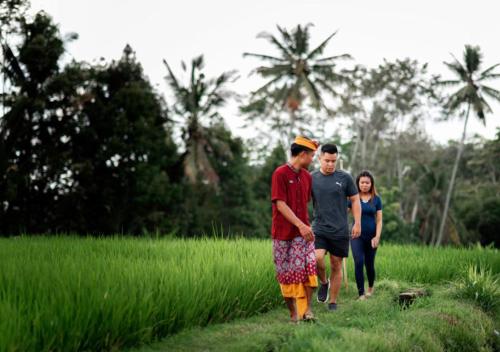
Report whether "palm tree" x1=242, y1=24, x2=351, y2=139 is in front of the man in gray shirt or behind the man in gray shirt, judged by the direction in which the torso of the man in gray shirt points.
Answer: behind

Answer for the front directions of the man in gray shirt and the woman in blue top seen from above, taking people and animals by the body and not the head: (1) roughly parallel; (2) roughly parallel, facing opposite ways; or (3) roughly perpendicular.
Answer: roughly parallel

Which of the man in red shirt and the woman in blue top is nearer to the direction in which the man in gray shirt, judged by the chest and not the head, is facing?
the man in red shirt

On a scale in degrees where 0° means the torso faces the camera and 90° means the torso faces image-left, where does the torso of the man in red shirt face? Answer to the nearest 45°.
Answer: approximately 315°

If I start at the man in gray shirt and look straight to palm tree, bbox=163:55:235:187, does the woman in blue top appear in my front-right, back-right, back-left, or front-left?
front-right

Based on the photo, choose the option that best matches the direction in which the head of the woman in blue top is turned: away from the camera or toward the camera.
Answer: toward the camera

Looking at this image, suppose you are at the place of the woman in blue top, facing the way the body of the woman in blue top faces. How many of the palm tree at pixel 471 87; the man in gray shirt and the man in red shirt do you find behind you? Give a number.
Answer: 1

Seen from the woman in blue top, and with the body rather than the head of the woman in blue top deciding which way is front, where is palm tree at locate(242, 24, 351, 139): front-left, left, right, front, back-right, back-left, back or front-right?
back

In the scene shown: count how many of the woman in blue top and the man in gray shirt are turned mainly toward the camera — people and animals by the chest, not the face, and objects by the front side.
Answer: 2

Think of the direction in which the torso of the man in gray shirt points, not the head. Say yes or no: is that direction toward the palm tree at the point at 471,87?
no

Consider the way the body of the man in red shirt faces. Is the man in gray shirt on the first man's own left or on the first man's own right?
on the first man's own left

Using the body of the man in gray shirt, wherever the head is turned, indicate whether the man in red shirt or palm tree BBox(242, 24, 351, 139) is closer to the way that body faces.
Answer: the man in red shirt

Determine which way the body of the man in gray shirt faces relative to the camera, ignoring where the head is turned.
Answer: toward the camera

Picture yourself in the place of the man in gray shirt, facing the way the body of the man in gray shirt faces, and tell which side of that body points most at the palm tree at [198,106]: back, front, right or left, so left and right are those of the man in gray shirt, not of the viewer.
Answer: back
